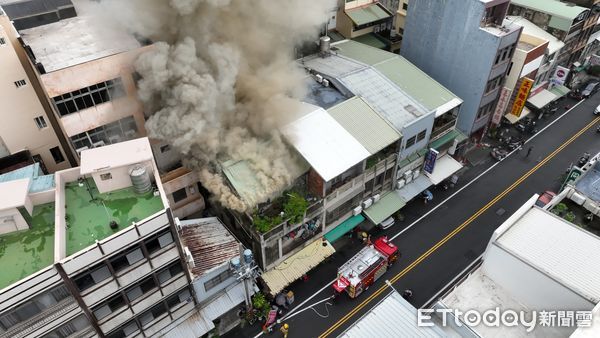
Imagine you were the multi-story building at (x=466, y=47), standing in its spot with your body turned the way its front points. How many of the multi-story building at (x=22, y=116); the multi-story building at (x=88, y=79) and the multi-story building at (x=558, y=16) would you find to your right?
2

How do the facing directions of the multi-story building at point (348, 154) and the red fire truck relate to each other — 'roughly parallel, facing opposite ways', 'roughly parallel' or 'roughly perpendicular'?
roughly perpendicular

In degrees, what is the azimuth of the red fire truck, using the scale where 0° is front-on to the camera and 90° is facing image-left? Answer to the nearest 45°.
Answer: approximately 225°

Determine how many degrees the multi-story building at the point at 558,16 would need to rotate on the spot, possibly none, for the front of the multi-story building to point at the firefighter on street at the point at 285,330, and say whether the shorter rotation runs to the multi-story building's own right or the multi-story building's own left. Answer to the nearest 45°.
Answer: approximately 45° to the multi-story building's own right

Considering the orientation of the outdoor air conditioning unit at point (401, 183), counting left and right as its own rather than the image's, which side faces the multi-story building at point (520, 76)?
left

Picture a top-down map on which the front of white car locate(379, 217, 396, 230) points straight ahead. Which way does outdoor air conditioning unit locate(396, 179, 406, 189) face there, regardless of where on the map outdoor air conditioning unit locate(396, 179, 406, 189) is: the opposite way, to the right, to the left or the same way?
to the left

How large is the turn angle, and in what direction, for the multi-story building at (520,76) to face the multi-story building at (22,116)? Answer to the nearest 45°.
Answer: approximately 90° to its right

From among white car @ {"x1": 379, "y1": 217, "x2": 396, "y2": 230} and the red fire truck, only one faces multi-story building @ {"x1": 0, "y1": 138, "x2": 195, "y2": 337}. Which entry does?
the white car

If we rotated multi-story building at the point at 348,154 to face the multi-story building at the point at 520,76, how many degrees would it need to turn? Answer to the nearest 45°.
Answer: approximately 90° to its left

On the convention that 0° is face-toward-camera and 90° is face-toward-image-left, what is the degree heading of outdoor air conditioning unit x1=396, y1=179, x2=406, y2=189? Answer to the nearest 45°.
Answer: approximately 315°
